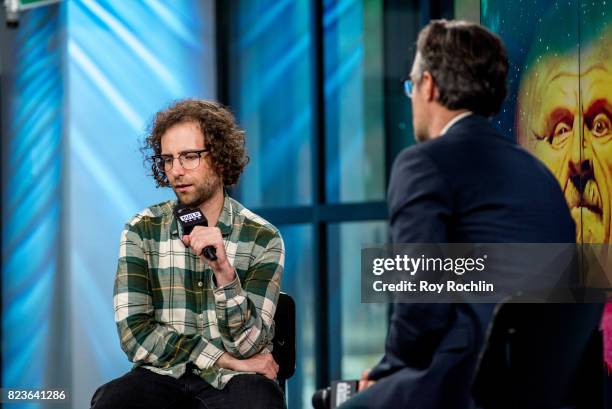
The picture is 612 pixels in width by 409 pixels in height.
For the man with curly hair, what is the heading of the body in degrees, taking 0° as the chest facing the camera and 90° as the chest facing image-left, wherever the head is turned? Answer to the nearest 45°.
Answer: approximately 0°

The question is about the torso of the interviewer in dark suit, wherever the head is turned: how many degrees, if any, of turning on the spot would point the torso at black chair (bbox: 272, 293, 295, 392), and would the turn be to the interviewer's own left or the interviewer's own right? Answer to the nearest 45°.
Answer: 0° — they already face it

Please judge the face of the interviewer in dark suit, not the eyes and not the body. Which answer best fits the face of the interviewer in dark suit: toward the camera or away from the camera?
away from the camera

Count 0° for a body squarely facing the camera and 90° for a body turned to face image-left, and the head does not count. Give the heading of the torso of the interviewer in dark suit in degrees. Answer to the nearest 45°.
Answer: approximately 135°

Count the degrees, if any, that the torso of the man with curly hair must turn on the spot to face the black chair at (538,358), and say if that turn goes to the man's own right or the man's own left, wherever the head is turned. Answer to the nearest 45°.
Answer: approximately 45° to the man's own left
